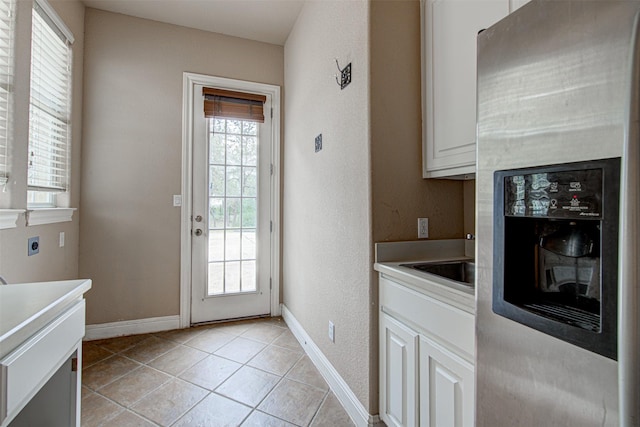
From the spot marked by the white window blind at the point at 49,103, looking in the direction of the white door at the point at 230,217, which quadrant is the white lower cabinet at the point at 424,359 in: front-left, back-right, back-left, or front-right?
front-right

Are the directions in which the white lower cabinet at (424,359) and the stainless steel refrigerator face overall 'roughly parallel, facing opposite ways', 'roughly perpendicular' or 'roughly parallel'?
roughly parallel

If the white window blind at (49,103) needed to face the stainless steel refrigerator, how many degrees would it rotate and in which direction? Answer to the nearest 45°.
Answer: approximately 45° to its right

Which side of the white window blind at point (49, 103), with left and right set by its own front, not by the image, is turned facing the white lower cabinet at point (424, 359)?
front

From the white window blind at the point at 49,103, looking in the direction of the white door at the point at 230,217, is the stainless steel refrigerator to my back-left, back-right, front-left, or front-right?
front-right

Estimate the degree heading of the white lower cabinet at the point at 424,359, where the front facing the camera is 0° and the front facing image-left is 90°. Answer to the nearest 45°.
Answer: approximately 45°

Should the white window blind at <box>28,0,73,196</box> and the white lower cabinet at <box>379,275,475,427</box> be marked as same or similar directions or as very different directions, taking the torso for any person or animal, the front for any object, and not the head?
very different directions

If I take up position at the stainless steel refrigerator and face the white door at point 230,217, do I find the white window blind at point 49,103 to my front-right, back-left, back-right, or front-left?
front-left

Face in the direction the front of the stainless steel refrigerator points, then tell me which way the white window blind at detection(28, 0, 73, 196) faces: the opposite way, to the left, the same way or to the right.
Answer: the opposite way

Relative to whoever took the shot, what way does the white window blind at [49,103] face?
facing the viewer and to the right of the viewer

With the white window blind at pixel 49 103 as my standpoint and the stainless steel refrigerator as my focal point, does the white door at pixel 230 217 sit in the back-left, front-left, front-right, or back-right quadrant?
front-left

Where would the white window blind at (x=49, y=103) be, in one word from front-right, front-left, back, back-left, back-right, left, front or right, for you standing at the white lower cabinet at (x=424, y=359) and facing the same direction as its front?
front-right

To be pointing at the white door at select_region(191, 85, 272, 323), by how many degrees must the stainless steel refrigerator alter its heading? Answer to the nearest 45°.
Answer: approximately 45° to its right

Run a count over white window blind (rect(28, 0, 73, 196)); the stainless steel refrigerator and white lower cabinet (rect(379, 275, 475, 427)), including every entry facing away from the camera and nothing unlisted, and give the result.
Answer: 0

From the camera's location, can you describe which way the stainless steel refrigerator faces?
facing the viewer and to the left of the viewer

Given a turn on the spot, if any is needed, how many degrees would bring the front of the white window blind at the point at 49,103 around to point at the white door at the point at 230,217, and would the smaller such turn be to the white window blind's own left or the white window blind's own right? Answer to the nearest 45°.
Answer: approximately 45° to the white window blind's own left
